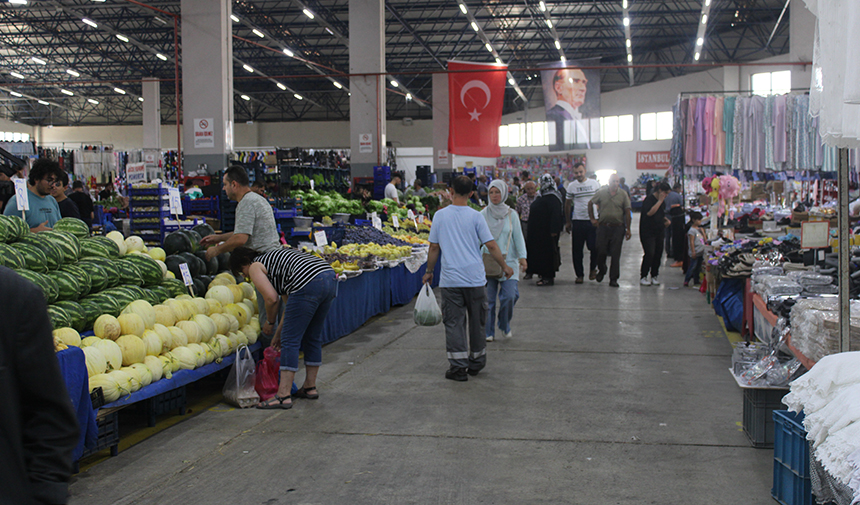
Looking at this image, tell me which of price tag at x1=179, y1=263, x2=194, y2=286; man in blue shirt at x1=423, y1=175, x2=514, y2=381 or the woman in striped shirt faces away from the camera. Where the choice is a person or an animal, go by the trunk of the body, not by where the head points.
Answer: the man in blue shirt

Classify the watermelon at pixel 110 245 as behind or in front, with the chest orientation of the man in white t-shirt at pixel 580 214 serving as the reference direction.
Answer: in front

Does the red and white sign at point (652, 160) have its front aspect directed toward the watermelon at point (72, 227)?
yes

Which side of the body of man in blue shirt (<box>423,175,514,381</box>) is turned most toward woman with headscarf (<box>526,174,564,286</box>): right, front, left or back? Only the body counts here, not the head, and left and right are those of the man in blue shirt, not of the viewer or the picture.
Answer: front

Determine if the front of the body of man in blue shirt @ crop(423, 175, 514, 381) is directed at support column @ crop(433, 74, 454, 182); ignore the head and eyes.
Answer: yes

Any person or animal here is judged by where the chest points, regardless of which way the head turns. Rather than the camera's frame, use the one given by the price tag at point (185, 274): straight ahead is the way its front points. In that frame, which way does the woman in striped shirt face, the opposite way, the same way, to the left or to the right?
to the right

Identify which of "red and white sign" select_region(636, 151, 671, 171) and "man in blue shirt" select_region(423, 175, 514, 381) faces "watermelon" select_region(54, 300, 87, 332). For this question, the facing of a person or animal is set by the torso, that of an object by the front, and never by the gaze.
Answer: the red and white sign

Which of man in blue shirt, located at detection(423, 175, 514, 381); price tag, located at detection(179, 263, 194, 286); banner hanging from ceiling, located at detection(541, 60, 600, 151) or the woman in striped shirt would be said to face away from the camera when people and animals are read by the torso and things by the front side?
the man in blue shirt

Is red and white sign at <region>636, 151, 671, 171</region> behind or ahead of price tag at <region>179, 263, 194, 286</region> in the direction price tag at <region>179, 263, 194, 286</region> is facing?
behind

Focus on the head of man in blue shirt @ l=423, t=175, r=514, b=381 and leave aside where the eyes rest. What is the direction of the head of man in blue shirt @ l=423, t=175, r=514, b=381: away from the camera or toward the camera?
away from the camera

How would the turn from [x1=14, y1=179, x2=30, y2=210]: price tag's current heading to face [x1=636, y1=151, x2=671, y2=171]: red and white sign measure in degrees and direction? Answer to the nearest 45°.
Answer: approximately 135° to its left

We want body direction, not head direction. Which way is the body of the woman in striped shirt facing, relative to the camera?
to the viewer's left

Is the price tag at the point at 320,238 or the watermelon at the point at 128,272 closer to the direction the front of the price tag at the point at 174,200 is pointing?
the watermelon
